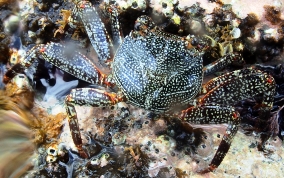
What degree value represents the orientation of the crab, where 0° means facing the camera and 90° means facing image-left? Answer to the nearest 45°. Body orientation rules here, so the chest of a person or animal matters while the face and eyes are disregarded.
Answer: approximately 180°
